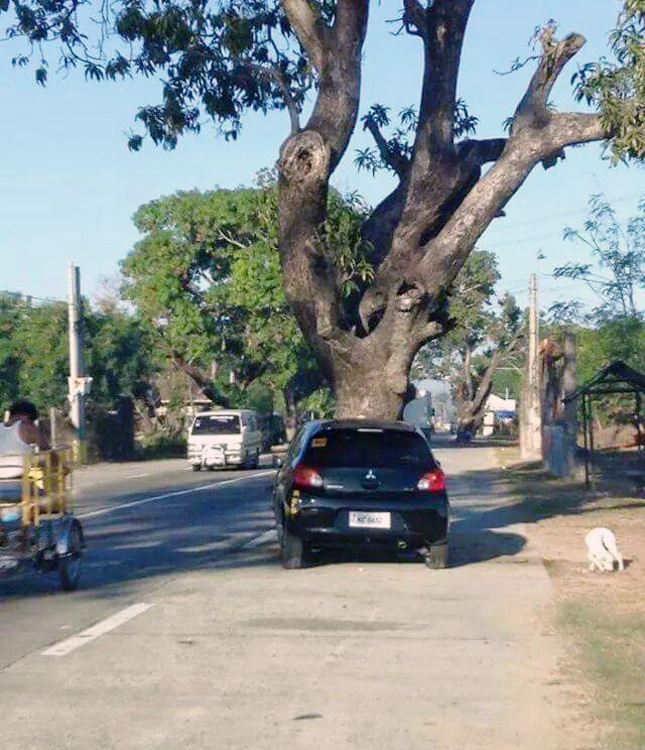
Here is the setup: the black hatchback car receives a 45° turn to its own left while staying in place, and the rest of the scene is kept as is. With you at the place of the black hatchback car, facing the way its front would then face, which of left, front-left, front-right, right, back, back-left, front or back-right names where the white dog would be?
back-right

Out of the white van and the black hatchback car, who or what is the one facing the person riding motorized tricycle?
the white van

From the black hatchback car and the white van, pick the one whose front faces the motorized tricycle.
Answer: the white van

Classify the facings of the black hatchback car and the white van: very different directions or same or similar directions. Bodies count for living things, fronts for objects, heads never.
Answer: very different directions

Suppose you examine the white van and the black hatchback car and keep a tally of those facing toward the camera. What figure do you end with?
1

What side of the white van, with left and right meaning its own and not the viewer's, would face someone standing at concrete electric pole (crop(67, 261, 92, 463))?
right

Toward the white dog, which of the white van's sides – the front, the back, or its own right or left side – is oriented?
front

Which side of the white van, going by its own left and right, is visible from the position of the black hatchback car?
front

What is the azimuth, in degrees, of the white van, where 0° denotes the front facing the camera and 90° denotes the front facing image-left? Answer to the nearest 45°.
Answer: approximately 0°

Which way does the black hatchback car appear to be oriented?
away from the camera
